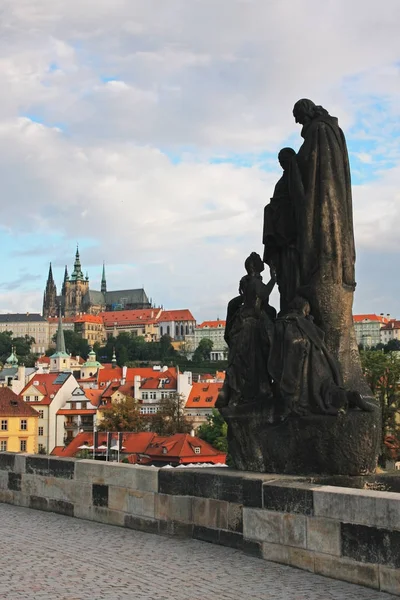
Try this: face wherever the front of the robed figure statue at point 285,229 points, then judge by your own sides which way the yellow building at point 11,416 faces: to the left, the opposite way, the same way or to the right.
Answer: to the left

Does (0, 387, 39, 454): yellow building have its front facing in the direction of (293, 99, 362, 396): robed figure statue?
yes

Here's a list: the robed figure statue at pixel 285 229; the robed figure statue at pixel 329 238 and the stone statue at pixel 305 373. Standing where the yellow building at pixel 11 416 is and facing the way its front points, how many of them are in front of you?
3

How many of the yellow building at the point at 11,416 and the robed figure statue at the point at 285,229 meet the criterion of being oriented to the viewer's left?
1

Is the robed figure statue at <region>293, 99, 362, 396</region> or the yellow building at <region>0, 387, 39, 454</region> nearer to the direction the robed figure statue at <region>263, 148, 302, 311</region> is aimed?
the yellow building

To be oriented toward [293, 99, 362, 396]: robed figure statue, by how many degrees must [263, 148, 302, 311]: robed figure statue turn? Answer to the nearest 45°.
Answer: approximately 135° to its left

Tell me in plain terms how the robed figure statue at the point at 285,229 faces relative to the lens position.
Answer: facing to the left of the viewer

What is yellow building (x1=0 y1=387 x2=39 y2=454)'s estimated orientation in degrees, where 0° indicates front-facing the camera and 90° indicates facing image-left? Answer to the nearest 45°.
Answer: approximately 0°

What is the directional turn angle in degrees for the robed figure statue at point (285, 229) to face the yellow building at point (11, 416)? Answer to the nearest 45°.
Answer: approximately 90° to its right
